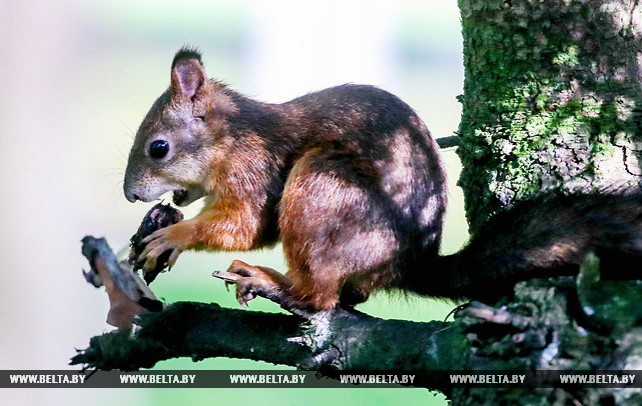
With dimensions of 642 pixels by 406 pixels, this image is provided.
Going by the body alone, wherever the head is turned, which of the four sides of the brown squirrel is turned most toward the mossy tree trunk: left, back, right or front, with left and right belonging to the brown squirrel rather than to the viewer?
back

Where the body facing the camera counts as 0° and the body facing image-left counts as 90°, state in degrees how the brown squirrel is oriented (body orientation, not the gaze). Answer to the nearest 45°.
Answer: approximately 90°
